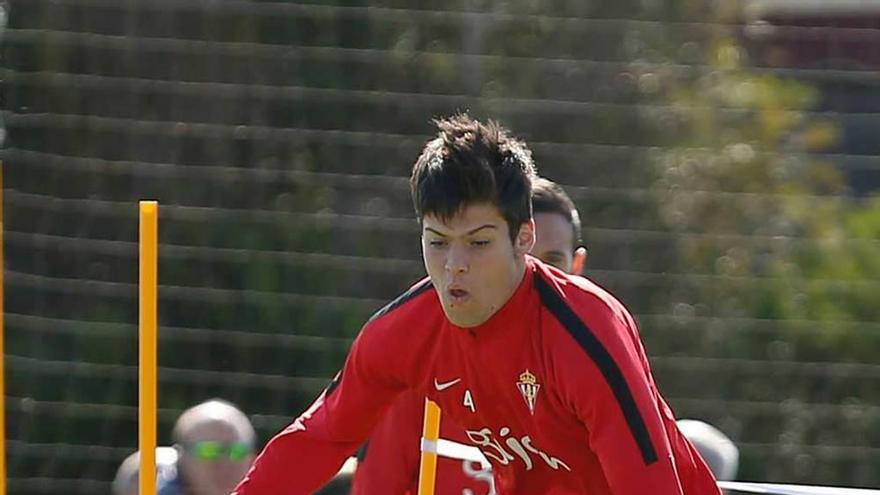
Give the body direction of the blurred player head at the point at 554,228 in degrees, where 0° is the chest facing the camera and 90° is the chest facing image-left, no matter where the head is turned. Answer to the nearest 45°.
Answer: approximately 0°

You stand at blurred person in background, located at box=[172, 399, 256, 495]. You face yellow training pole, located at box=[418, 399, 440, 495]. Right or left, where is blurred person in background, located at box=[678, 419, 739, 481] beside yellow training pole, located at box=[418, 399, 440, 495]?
left

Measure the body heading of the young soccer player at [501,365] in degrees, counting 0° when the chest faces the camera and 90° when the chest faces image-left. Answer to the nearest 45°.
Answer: approximately 45°

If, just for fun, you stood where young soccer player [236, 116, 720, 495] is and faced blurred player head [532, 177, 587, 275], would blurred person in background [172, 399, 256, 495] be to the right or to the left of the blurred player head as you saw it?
left

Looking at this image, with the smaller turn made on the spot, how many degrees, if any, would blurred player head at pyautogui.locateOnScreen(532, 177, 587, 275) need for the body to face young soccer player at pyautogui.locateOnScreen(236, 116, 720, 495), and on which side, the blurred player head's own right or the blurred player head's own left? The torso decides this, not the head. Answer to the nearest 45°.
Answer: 0° — they already face them

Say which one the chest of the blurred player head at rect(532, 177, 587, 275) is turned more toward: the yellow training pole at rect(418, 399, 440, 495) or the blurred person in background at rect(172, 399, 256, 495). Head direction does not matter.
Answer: the yellow training pole

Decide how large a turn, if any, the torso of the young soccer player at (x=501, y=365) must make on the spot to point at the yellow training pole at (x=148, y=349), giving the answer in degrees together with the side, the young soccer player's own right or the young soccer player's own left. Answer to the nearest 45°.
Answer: approximately 45° to the young soccer player's own right

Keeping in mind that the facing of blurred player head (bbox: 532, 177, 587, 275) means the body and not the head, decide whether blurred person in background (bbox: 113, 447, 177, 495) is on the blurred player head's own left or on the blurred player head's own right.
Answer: on the blurred player head's own right
